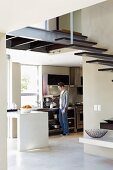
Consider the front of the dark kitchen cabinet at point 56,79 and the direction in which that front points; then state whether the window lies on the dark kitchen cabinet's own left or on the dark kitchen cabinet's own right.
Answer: on the dark kitchen cabinet's own right

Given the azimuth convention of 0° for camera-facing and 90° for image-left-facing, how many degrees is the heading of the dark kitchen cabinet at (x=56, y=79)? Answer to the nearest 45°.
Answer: approximately 0°

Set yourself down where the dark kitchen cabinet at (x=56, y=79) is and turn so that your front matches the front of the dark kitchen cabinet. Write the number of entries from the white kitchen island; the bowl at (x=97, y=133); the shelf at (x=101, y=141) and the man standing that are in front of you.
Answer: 4

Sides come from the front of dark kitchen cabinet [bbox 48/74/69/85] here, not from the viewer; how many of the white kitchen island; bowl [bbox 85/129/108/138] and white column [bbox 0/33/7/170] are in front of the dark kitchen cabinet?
3

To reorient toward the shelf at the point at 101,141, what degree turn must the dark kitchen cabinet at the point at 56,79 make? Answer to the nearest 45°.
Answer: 0° — it already faces it

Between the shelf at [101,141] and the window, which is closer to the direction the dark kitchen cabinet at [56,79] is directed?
the shelf

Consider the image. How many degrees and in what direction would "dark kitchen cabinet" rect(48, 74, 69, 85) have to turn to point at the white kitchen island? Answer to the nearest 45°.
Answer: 0° — it already faces it

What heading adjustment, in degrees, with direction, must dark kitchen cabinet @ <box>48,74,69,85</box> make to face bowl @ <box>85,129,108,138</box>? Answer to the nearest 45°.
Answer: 0° — it already faces it

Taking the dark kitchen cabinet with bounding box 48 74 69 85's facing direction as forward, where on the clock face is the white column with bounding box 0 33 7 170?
The white column is roughly at 12 o'clock from the dark kitchen cabinet.
